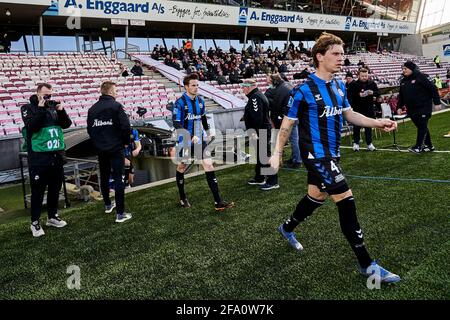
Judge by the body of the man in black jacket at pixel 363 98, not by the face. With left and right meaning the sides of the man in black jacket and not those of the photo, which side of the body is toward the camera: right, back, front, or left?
front

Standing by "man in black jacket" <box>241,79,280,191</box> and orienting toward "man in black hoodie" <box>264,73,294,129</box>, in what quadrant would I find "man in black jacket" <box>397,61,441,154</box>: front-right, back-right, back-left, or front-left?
front-right

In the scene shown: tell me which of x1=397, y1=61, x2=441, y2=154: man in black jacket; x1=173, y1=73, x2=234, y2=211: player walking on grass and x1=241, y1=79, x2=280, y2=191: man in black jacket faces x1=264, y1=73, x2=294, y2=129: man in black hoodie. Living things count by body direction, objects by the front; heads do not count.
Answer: x1=397, y1=61, x2=441, y2=154: man in black jacket

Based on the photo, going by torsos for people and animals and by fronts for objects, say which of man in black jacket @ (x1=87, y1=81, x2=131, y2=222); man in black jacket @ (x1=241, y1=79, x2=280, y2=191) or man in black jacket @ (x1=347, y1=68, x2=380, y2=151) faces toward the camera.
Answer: man in black jacket @ (x1=347, y1=68, x2=380, y2=151)

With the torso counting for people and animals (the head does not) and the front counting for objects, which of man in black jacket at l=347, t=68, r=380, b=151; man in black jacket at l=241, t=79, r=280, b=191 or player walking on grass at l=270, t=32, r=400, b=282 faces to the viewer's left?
man in black jacket at l=241, t=79, r=280, b=191

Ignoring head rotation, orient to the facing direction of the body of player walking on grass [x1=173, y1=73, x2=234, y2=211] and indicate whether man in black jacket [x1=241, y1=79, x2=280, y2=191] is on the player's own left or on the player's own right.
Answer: on the player's own left

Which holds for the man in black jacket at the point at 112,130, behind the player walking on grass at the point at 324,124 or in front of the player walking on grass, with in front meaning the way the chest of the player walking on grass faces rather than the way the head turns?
behind

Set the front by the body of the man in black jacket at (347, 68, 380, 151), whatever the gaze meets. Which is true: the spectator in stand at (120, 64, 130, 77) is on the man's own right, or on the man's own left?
on the man's own right

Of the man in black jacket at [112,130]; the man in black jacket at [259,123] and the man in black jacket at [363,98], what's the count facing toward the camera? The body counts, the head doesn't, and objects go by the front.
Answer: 1

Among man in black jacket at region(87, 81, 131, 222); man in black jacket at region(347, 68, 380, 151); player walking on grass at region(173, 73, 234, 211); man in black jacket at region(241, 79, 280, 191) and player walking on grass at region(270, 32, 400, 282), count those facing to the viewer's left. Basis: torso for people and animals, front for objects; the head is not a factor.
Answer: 1

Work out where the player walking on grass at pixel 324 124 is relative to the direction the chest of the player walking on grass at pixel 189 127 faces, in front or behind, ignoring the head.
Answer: in front

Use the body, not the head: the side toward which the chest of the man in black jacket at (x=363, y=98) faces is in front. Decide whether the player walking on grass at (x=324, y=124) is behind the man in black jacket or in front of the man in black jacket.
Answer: in front

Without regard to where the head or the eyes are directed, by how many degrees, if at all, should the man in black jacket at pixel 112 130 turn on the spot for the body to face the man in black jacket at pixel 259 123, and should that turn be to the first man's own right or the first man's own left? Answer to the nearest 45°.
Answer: approximately 45° to the first man's own right

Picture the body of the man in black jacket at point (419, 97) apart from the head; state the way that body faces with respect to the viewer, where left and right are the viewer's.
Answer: facing the viewer and to the left of the viewer

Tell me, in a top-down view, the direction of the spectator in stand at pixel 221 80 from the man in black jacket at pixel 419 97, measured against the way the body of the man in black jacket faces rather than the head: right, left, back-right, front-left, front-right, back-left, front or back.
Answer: right

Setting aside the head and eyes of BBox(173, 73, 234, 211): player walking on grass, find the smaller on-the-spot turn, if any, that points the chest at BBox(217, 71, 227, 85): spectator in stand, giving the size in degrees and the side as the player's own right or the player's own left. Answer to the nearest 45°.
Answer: approximately 135° to the player's own left

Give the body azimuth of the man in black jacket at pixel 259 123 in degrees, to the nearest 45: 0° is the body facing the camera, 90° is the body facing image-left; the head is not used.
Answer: approximately 90°
